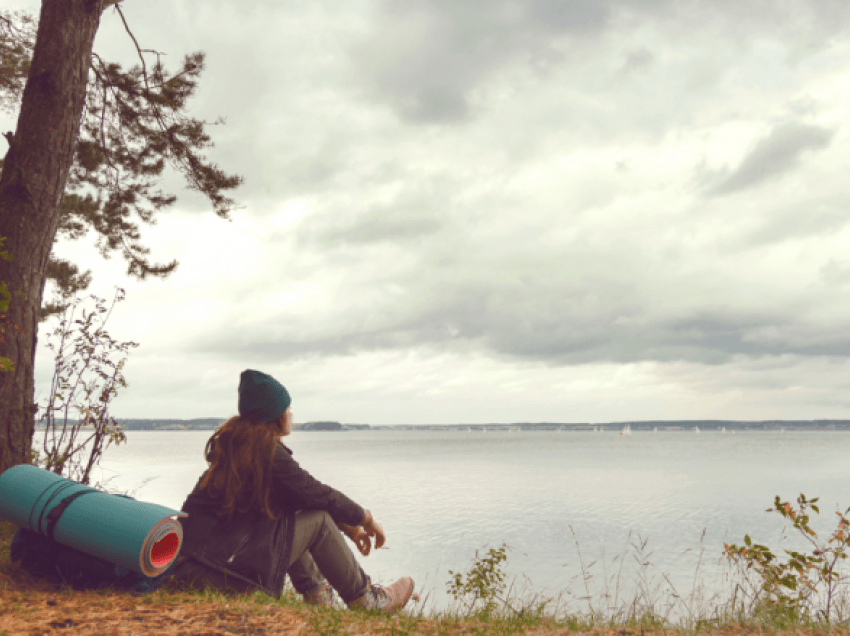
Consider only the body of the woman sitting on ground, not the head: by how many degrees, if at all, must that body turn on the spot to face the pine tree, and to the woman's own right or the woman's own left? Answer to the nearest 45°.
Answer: approximately 90° to the woman's own left

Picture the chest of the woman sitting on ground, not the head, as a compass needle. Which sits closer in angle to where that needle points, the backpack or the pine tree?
the pine tree

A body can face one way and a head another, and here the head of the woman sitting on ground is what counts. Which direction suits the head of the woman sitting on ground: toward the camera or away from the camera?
away from the camera

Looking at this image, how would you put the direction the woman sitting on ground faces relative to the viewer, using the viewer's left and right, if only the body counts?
facing away from the viewer and to the right of the viewer

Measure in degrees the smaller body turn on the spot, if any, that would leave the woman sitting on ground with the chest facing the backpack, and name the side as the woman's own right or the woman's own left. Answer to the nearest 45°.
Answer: approximately 135° to the woman's own left
